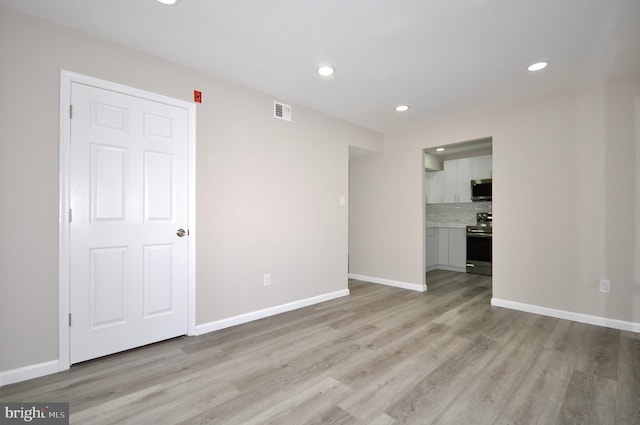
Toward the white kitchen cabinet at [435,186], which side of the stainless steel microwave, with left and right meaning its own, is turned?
right

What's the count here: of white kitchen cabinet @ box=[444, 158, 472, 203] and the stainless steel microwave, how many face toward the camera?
2

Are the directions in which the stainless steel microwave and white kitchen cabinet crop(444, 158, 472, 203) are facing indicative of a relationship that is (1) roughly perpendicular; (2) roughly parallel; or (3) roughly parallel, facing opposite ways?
roughly parallel

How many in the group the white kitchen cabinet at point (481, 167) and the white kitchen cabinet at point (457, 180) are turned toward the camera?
2

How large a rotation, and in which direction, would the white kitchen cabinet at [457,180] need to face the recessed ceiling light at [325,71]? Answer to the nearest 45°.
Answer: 0° — it already faces it

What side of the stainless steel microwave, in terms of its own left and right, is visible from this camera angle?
front

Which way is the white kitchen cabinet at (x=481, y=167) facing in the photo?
toward the camera

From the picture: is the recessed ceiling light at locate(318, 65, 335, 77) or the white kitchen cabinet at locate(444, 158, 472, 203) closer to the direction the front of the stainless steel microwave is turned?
the recessed ceiling light

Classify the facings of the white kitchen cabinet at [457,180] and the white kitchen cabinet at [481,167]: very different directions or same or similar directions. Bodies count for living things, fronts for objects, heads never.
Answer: same or similar directions
